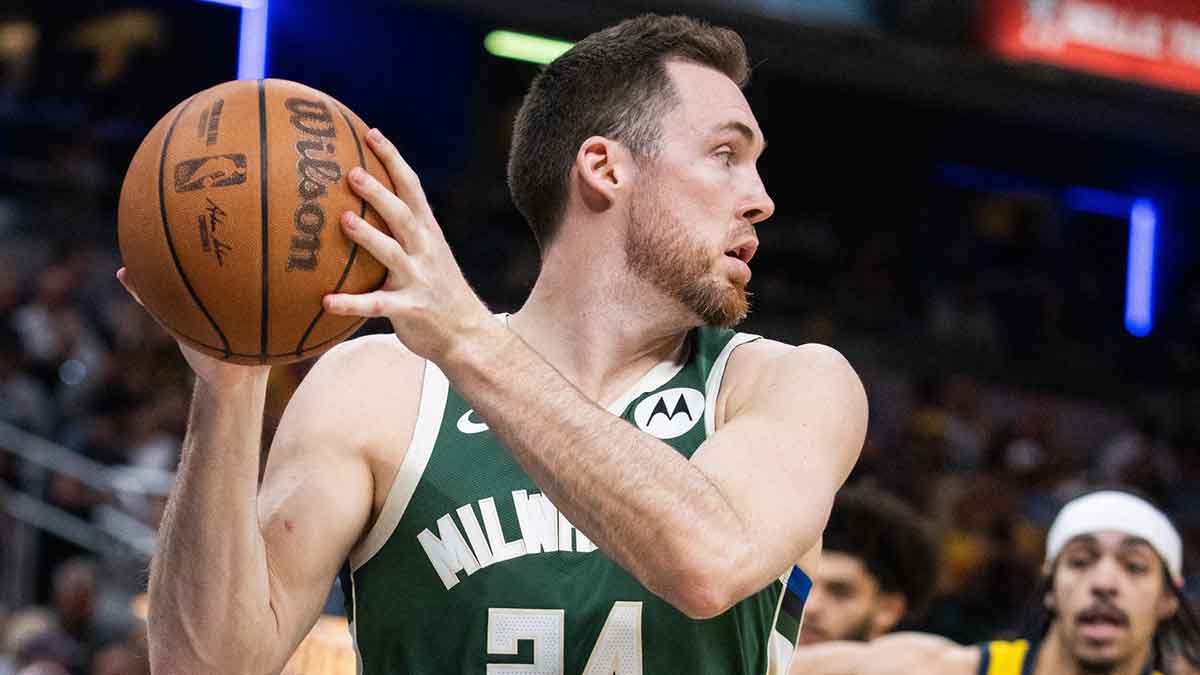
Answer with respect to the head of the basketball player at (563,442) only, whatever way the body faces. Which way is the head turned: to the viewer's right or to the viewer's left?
to the viewer's right

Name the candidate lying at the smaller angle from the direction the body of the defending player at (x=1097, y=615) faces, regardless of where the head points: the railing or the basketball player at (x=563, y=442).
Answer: the basketball player

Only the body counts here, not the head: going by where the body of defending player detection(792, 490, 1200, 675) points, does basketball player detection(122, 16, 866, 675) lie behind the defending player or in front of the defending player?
in front

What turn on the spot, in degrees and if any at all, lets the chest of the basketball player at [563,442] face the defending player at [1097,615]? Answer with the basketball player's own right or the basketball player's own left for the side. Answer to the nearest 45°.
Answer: approximately 135° to the basketball player's own left

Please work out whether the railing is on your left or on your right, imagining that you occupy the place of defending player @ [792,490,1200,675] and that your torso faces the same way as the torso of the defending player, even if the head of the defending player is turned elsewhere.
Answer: on your right

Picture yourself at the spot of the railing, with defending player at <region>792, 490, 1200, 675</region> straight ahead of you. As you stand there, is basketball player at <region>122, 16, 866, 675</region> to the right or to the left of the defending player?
right

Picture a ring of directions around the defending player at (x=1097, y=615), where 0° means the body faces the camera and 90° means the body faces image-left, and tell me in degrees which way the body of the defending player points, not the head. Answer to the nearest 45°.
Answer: approximately 0°

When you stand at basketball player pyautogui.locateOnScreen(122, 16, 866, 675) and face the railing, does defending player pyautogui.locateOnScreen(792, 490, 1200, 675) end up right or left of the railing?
right

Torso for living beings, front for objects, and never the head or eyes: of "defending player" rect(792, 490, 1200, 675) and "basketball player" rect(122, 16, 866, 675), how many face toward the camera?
2
